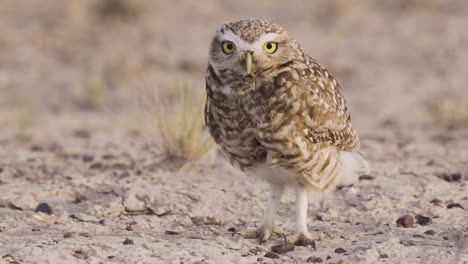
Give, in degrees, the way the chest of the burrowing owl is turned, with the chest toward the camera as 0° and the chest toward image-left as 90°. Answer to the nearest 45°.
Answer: approximately 45°

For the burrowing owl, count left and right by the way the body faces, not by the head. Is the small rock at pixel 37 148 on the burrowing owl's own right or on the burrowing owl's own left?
on the burrowing owl's own right

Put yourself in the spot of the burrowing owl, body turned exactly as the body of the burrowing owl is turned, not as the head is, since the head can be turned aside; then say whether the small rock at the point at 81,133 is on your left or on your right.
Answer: on your right

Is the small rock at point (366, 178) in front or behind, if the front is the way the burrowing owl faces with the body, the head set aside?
behind
